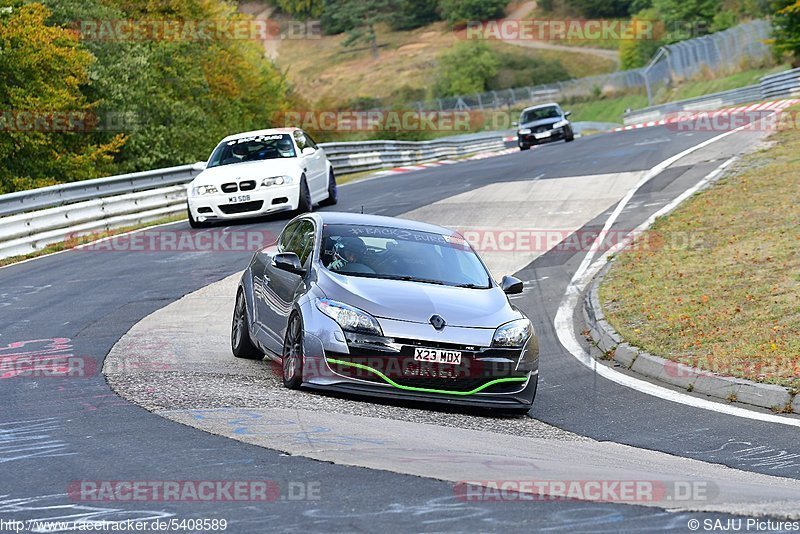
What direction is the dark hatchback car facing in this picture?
toward the camera

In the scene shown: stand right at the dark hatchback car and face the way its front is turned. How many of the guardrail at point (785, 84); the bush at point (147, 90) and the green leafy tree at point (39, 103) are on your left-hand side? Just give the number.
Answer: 1

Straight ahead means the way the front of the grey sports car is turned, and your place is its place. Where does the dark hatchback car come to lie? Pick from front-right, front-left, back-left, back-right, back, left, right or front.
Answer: back-left

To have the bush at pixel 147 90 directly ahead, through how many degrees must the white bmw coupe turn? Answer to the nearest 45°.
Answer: approximately 135° to its right

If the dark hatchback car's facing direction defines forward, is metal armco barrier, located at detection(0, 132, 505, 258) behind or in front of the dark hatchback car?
in front

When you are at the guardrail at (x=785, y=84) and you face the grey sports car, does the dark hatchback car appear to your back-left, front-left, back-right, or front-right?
front-right

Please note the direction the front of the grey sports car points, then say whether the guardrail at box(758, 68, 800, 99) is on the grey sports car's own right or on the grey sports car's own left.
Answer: on the grey sports car's own left

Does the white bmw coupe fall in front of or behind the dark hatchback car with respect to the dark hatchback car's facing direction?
in front

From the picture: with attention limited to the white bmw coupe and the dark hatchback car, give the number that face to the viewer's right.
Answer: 0

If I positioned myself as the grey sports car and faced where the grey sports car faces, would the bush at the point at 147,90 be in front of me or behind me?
behind

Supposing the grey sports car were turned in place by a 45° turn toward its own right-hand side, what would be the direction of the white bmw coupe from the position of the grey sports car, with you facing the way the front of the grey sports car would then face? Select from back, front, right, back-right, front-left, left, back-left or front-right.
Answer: back

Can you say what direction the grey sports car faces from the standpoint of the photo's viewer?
facing the viewer and to the right of the viewer

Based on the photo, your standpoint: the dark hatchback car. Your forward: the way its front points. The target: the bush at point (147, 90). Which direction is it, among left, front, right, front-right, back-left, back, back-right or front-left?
front-right

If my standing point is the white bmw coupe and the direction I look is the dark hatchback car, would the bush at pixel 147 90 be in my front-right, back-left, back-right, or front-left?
front-left

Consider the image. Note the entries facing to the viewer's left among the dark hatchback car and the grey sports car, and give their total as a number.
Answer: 0

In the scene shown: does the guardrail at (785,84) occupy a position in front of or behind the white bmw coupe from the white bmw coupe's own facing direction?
behind

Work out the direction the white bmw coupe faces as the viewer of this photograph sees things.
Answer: facing the viewer and to the left of the viewer
